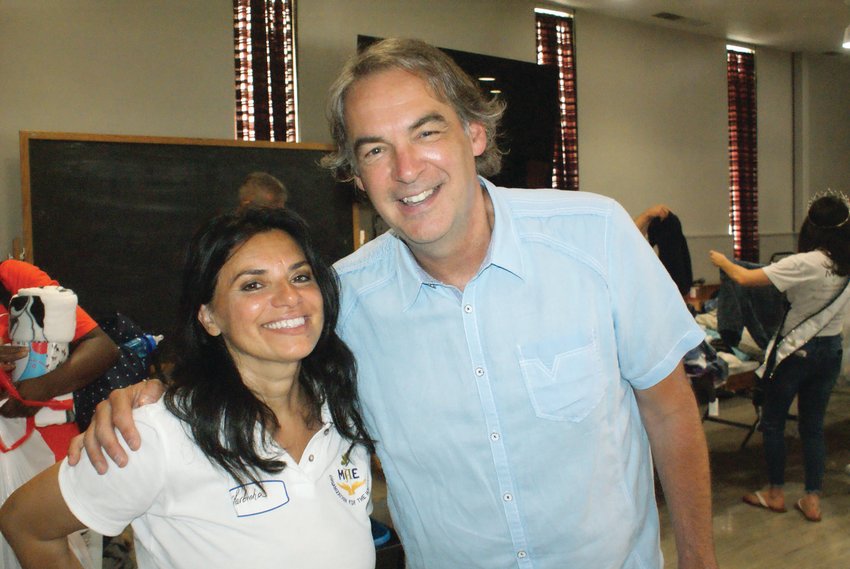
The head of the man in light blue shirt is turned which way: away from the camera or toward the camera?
toward the camera

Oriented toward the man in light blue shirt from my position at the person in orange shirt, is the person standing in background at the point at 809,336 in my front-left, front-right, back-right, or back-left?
front-left

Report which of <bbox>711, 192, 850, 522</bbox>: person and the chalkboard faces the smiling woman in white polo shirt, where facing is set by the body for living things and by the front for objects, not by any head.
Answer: the chalkboard

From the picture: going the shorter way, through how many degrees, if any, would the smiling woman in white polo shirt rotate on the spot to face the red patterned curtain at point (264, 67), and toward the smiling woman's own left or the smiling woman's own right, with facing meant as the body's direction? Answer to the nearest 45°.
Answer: approximately 135° to the smiling woman's own left

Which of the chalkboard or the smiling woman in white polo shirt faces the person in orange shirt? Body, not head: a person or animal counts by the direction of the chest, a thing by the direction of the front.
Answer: the chalkboard

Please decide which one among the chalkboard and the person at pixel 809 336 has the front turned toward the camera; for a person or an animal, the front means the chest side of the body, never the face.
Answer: the chalkboard

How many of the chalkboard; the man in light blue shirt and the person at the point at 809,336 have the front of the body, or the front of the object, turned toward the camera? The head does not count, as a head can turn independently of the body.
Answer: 2

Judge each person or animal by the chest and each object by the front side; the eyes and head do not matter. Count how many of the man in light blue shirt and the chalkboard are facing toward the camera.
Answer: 2

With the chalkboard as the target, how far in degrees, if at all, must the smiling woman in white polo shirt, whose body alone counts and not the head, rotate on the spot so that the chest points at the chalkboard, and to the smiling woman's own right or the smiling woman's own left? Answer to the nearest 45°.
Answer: approximately 135° to the smiling woman's own left

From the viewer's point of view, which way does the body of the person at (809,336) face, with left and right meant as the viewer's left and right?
facing away from the viewer and to the left of the viewer

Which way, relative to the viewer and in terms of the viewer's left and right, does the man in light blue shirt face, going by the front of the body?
facing the viewer

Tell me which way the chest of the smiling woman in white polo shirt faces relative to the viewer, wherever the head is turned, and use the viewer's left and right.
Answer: facing the viewer and to the right of the viewer
